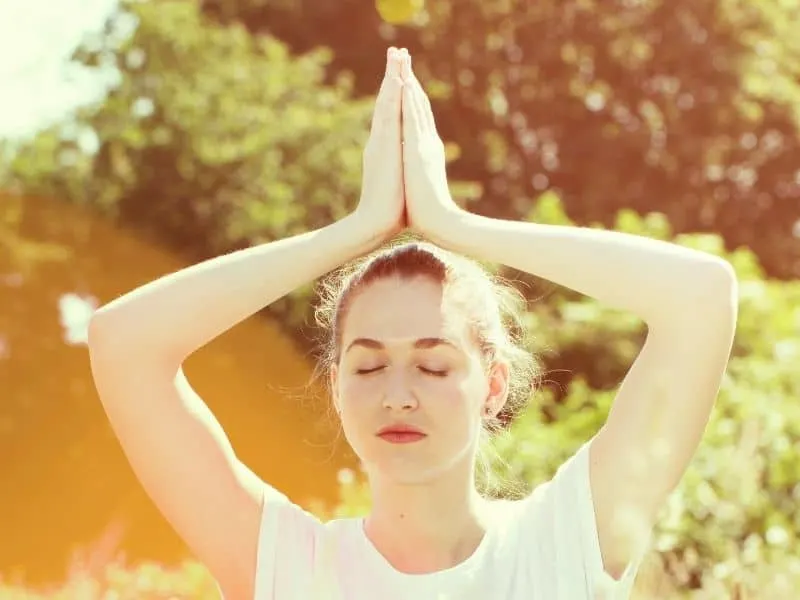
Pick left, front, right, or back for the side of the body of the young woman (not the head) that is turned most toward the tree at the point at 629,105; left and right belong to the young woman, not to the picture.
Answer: back

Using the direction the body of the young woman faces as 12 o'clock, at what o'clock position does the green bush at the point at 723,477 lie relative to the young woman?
The green bush is roughly at 7 o'clock from the young woman.

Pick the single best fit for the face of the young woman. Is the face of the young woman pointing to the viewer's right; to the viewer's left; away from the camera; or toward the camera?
toward the camera

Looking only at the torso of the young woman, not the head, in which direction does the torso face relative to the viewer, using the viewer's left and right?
facing the viewer
